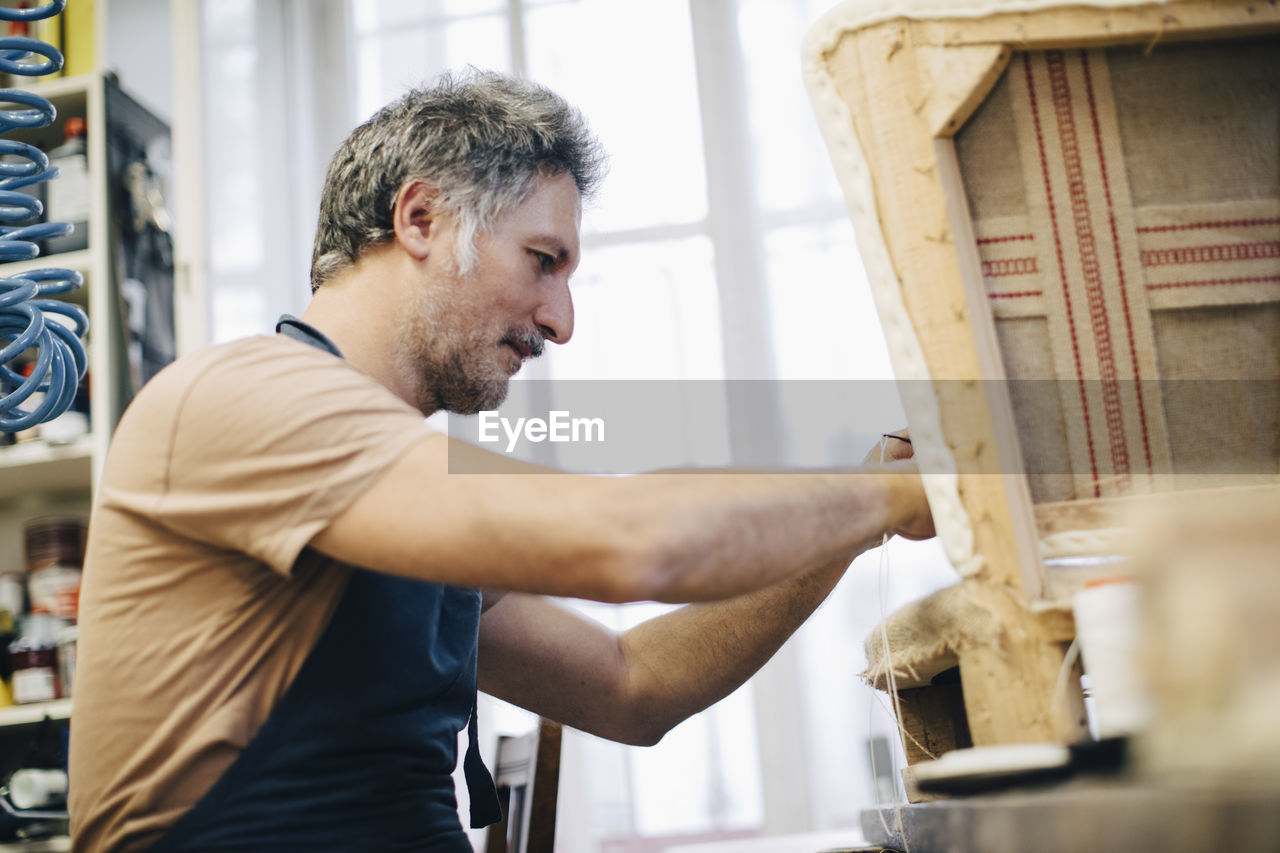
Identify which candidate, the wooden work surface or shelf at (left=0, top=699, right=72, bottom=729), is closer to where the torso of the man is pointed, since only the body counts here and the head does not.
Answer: the wooden work surface

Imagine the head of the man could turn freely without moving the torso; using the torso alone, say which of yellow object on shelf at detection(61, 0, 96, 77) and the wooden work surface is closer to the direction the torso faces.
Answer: the wooden work surface

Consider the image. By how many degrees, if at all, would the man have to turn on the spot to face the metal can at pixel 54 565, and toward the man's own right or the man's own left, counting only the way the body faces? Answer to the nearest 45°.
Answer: approximately 135° to the man's own left

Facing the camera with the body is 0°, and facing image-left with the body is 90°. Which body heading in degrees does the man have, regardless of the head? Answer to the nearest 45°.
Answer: approximately 270°

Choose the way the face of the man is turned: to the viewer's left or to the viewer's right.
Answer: to the viewer's right
